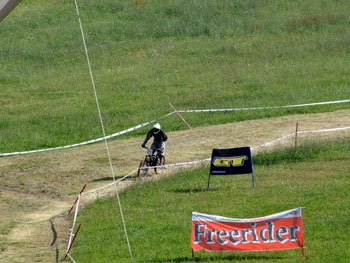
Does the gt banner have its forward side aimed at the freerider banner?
yes

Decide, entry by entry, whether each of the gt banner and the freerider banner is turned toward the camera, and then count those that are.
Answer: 2

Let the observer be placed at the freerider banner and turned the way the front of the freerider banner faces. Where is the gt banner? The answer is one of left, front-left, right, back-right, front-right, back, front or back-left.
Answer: back

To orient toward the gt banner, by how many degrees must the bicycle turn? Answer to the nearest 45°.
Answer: approximately 90° to its left

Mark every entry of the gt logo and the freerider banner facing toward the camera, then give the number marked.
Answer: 2

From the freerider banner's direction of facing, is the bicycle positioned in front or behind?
behind

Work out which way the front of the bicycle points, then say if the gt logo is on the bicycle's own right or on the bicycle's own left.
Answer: on the bicycle's own left

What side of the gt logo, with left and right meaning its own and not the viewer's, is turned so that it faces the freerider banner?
front

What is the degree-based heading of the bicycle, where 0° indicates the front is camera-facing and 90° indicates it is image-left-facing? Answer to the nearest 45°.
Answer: approximately 45°

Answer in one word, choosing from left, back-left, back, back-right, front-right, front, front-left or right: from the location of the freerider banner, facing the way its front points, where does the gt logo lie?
back
